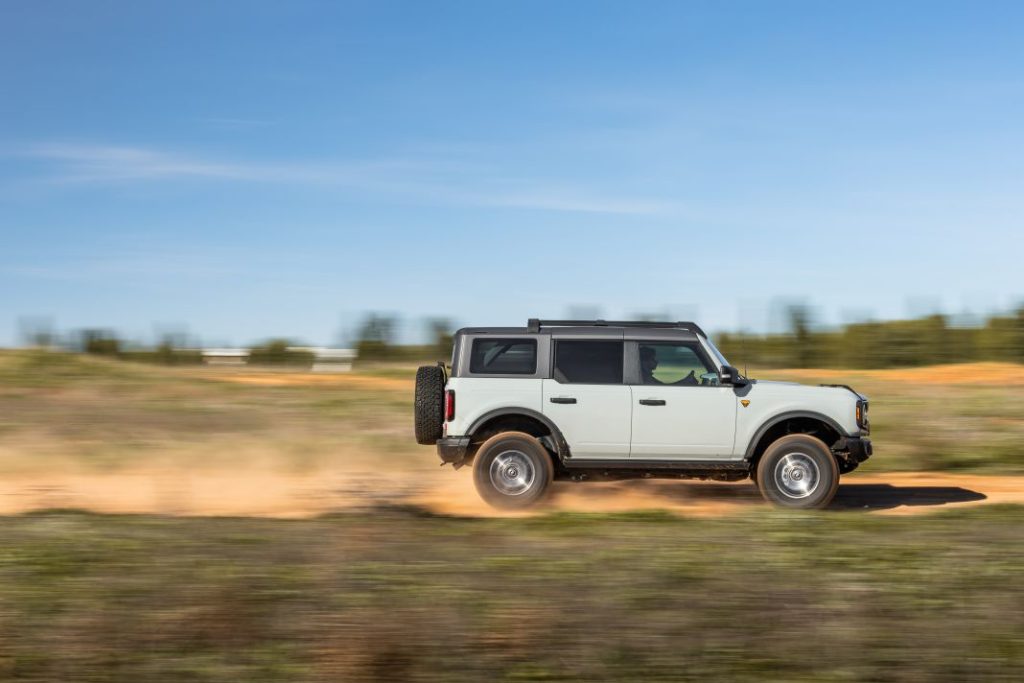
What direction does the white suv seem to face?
to the viewer's right

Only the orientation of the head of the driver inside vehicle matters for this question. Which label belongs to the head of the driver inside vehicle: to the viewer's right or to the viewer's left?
to the viewer's right
